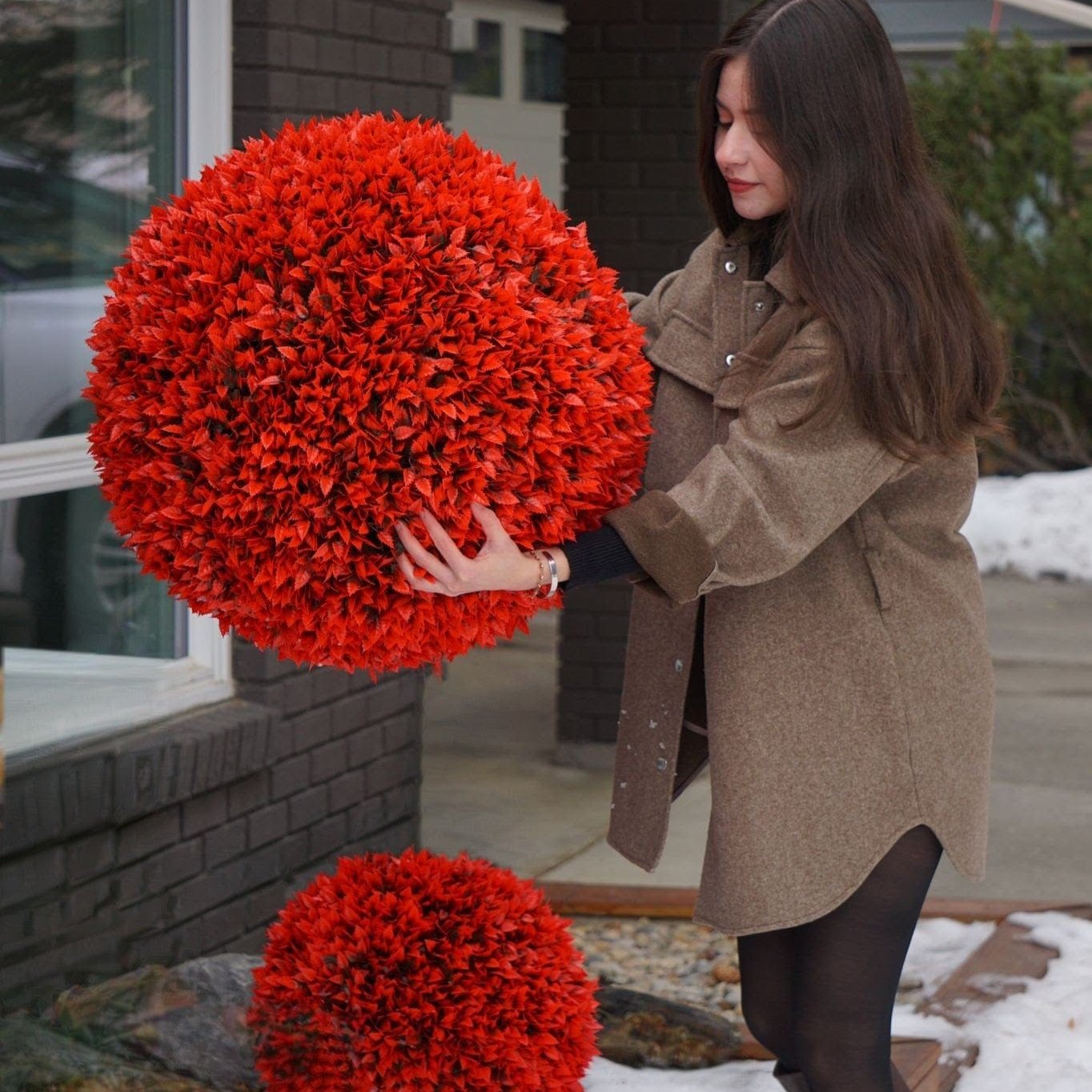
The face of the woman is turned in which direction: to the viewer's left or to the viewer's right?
to the viewer's left

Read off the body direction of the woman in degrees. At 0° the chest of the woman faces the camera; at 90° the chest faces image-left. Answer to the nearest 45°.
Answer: approximately 45°

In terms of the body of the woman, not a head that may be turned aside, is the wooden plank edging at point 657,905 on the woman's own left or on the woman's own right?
on the woman's own right

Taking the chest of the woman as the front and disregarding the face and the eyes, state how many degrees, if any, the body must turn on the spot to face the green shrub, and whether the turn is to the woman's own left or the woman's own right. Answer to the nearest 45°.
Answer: approximately 135° to the woman's own right

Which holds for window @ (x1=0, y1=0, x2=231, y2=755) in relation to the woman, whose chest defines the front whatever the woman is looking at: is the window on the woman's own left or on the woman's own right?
on the woman's own right

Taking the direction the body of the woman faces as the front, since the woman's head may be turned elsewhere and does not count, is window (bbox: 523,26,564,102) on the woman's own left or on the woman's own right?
on the woman's own right
